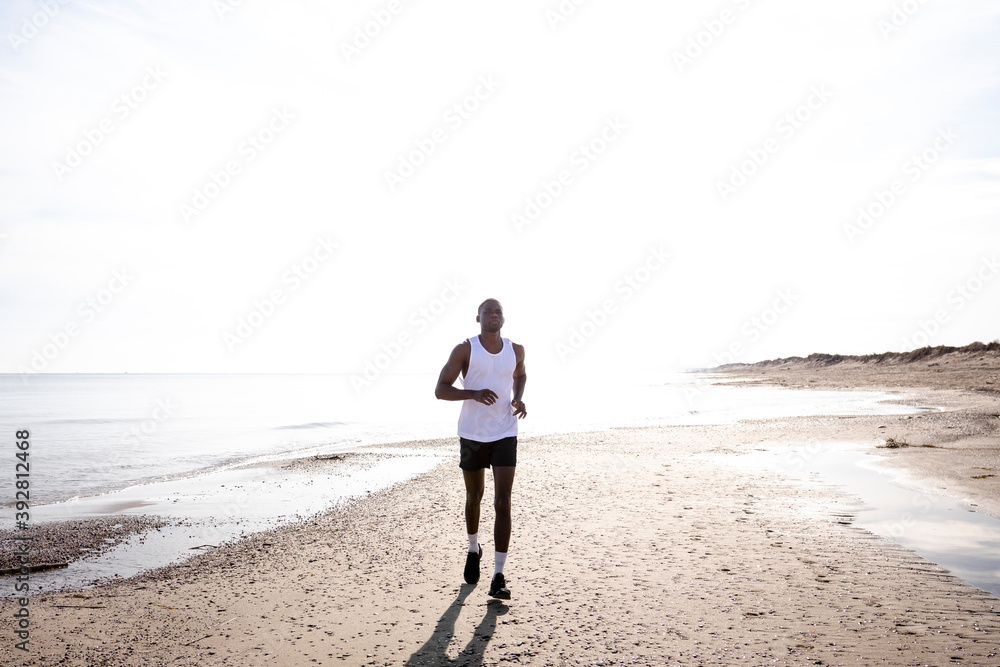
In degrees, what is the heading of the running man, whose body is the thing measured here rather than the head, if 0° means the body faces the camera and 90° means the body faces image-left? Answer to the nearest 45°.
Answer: approximately 0°
